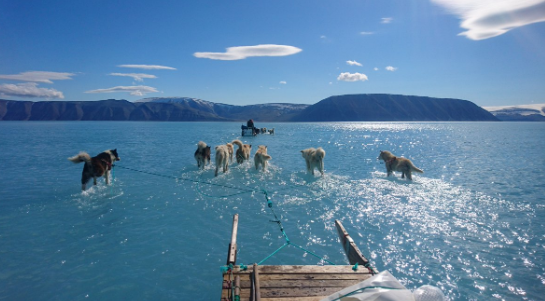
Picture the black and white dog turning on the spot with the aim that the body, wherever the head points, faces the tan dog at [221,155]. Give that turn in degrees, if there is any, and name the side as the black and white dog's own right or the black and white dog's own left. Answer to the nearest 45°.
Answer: approximately 45° to the black and white dog's own right

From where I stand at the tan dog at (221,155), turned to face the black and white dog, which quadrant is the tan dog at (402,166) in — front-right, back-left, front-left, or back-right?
back-left

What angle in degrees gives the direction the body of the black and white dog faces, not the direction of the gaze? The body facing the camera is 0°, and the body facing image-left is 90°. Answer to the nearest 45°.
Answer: approximately 225°

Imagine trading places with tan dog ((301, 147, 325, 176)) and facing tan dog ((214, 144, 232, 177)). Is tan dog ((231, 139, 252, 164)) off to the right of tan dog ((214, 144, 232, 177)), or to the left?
right

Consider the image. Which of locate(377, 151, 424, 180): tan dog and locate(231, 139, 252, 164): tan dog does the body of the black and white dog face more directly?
the locate(231, 139, 252, 164): tan dog

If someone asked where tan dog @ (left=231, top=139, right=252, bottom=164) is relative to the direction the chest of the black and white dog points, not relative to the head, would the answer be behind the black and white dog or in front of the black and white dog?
in front

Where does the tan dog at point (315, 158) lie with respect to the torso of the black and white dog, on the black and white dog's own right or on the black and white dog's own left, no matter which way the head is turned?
on the black and white dog's own right

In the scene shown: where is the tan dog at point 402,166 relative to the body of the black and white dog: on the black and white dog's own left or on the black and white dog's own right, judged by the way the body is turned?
on the black and white dog's own right
